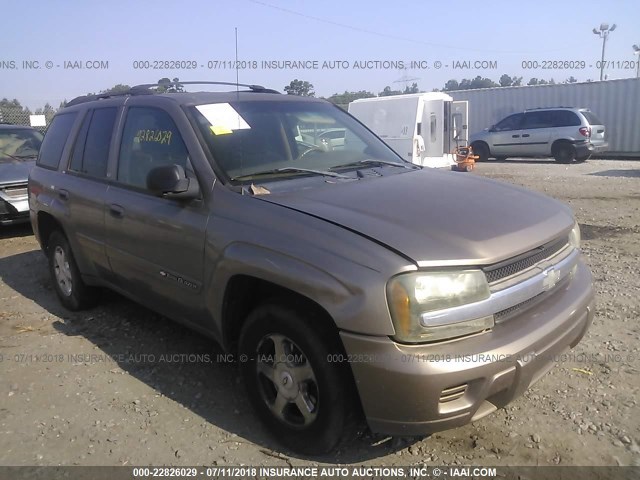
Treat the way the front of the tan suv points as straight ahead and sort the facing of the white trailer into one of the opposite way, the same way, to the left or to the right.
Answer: the opposite way

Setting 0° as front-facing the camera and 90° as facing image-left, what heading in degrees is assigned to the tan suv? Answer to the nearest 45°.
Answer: approximately 315°

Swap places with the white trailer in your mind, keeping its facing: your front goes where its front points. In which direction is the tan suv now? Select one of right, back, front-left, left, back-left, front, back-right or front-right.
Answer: back-left

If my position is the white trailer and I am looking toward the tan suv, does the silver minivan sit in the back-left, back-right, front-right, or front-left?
back-left

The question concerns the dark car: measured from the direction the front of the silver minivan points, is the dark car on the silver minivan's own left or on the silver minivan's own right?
on the silver minivan's own left

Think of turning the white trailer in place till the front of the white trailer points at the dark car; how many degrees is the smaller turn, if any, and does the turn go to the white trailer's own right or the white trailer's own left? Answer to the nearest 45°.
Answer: approximately 90° to the white trailer's own left

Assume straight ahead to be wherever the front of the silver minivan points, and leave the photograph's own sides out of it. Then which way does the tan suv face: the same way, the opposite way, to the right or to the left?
the opposite way

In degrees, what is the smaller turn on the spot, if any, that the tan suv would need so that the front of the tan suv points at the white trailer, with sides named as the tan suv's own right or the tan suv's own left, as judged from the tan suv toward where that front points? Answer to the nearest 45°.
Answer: approximately 135° to the tan suv's own left

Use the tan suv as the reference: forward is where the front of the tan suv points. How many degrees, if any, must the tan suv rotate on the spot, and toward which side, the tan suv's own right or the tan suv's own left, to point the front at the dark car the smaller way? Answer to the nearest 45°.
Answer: approximately 180°

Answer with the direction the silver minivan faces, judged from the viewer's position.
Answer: facing away from the viewer and to the left of the viewer

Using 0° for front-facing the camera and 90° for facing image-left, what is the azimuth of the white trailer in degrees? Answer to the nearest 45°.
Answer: approximately 135°
